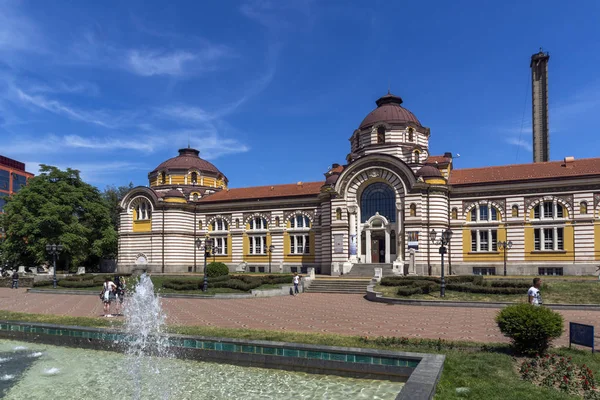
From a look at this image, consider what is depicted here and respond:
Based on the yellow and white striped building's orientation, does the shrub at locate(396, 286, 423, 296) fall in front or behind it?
in front

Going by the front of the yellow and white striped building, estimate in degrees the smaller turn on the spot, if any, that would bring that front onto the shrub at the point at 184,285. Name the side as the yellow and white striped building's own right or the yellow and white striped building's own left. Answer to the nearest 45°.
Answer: approximately 45° to the yellow and white striped building's own right

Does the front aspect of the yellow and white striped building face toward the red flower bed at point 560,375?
yes

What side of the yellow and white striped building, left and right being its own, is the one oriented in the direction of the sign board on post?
front

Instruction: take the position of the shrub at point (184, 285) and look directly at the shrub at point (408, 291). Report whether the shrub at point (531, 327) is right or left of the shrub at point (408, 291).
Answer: right

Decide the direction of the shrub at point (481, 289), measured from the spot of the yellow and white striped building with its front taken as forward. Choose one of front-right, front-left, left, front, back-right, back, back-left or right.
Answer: front

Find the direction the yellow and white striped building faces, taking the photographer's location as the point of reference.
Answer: facing the viewer

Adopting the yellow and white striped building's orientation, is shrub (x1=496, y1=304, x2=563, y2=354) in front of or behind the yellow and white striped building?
in front

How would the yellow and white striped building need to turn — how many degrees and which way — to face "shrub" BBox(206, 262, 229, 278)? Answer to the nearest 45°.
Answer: approximately 90° to its right
